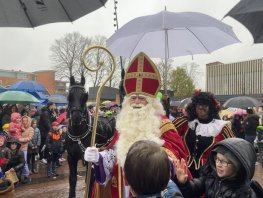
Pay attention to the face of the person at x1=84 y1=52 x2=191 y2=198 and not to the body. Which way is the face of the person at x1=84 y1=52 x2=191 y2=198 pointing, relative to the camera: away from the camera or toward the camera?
toward the camera

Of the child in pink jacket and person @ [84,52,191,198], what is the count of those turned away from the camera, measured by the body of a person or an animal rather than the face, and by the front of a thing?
0

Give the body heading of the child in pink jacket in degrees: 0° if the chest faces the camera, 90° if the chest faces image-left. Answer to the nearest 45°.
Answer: approximately 315°

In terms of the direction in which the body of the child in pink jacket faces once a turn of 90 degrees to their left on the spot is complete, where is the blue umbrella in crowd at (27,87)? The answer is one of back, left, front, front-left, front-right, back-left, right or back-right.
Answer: front-left

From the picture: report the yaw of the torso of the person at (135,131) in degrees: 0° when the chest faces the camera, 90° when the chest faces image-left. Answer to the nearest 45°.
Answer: approximately 0°

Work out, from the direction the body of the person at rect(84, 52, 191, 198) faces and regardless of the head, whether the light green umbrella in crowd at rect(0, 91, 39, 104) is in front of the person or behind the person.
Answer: behind

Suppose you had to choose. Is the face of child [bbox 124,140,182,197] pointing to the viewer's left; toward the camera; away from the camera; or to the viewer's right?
away from the camera

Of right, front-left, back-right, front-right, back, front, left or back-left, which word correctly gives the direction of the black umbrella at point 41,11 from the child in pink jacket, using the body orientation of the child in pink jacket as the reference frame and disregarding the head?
front-right
